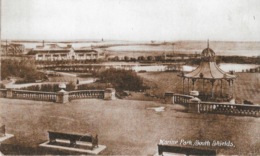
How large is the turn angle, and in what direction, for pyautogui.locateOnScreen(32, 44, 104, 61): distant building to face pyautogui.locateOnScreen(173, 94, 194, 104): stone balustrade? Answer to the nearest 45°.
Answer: approximately 45° to its left

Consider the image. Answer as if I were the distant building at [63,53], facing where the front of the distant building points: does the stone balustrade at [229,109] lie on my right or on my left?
on my left

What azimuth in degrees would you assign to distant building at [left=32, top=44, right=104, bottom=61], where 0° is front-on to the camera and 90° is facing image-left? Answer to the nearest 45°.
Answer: approximately 0°
